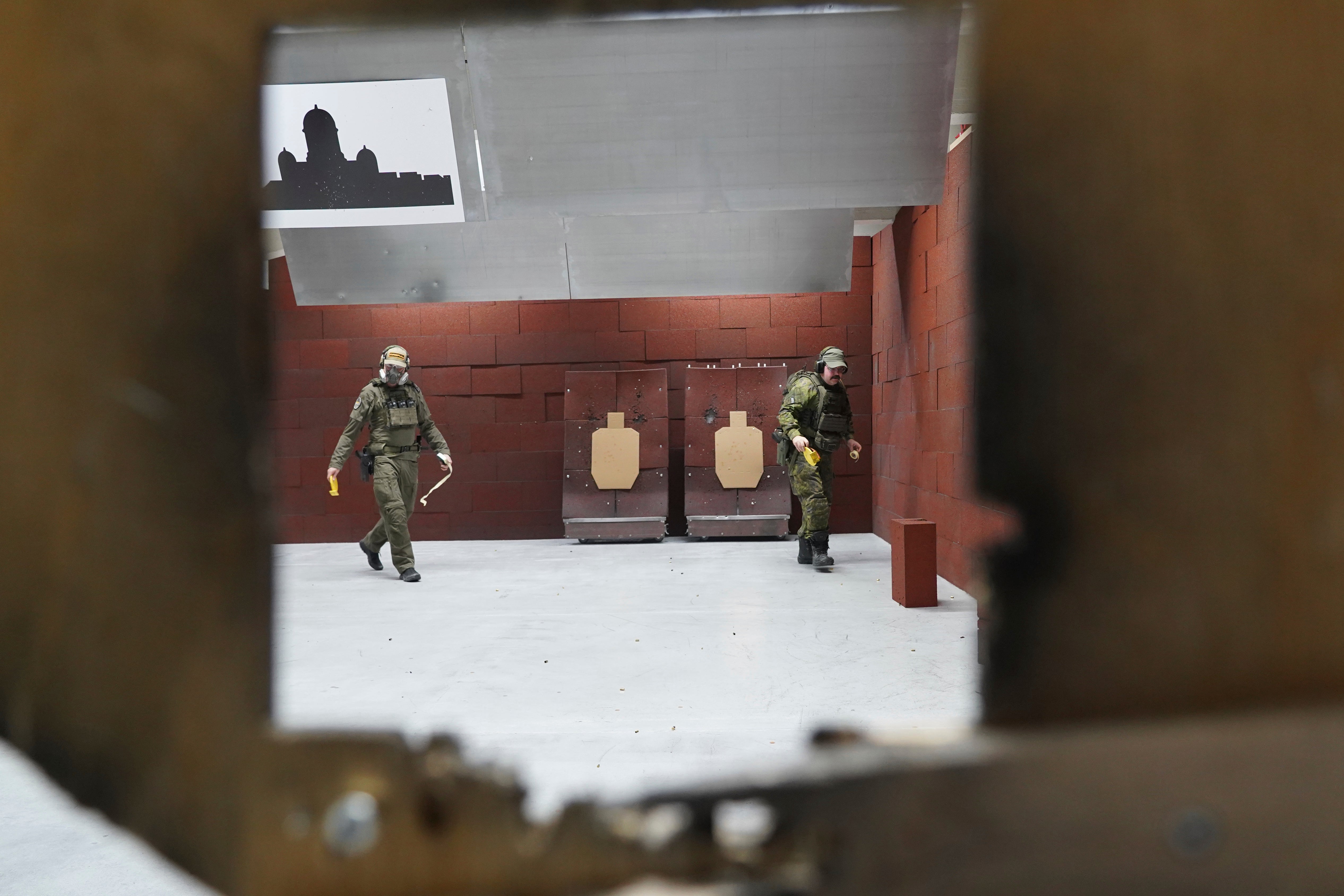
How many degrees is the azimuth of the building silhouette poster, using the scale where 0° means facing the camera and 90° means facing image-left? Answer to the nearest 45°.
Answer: approximately 0°

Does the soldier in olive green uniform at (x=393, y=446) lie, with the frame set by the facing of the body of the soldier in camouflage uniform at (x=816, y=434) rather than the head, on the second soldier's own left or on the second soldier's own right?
on the second soldier's own right
